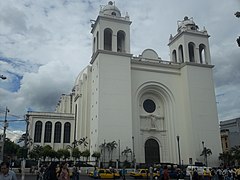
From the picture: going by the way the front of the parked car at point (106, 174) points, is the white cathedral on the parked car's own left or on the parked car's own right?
on the parked car's own right

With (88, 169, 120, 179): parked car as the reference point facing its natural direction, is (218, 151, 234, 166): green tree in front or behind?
behind

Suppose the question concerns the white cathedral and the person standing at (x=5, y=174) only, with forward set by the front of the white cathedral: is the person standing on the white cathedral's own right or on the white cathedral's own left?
on the white cathedral's own right

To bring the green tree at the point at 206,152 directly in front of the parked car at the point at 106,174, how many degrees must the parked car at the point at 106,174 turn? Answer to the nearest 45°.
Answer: approximately 135° to its right

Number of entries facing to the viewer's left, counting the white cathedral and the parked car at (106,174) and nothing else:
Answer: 1

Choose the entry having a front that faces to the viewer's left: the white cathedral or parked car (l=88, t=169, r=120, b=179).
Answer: the parked car

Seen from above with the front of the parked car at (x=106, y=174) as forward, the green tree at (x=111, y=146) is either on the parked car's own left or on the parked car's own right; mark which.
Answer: on the parked car's own right

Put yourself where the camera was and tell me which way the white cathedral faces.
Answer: facing the viewer and to the right of the viewer

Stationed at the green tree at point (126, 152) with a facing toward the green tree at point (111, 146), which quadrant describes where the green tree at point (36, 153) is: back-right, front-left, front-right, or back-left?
front-right

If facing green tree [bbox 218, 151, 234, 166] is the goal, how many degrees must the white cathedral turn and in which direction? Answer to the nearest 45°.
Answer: approximately 45° to its left

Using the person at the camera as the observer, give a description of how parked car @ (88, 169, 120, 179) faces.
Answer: facing to the left of the viewer
